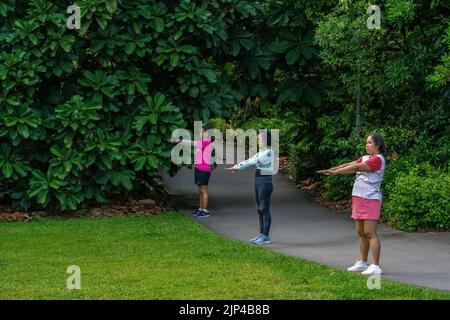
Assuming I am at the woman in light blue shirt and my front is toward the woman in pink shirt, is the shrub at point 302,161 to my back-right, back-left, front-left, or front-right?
front-right

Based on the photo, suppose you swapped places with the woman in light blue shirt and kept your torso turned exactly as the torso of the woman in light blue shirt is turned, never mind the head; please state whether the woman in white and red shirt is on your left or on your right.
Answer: on your left

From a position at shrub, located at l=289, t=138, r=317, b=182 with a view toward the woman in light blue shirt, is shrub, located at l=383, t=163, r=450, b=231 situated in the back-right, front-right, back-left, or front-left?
front-left

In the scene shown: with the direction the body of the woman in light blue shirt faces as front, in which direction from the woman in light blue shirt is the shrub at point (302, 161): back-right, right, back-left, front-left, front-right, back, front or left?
right

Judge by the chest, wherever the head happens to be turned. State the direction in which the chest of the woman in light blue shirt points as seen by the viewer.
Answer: to the viewer's left

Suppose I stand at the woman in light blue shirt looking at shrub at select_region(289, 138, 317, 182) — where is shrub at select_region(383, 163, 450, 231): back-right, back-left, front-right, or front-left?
front-right

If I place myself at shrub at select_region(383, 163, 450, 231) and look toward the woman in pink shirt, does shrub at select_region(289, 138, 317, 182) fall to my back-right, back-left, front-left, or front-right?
front-right

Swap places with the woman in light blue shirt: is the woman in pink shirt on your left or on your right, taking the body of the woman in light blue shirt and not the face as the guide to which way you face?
on your right

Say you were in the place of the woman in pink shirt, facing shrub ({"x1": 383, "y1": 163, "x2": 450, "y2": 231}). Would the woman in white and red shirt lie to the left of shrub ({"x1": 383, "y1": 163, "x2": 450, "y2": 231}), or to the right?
right
